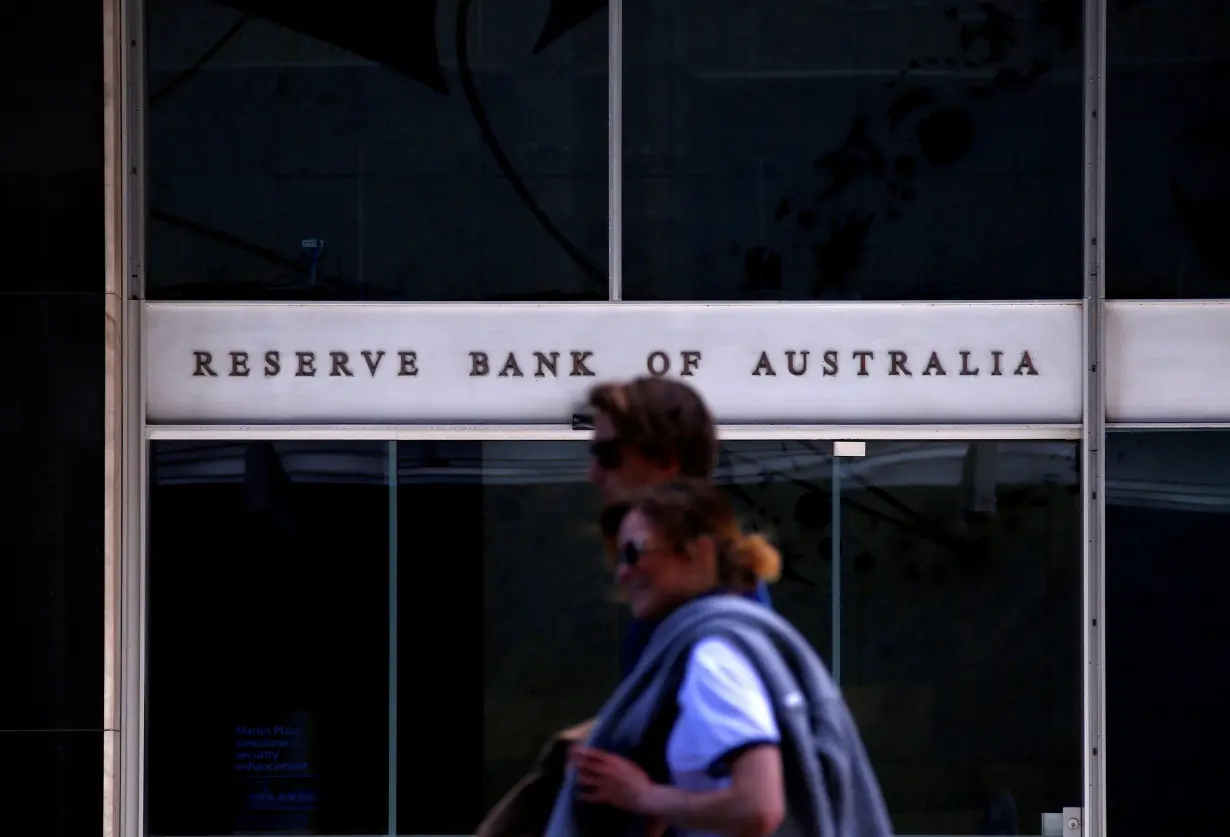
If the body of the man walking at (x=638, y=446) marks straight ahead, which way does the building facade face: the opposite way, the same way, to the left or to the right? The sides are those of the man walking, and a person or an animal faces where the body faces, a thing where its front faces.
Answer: to the left

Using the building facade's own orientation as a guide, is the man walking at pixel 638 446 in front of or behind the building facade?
in front

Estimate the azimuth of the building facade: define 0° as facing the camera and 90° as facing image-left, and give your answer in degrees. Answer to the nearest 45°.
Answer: approximately 0°

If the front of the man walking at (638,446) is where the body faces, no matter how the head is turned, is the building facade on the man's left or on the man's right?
on the man's right

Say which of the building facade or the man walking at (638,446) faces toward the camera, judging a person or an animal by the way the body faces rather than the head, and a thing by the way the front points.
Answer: the building facade

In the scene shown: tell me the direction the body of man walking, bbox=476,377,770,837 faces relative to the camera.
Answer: to the viewer's left

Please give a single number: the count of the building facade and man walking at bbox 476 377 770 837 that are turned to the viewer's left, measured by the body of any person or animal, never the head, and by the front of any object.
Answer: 1
